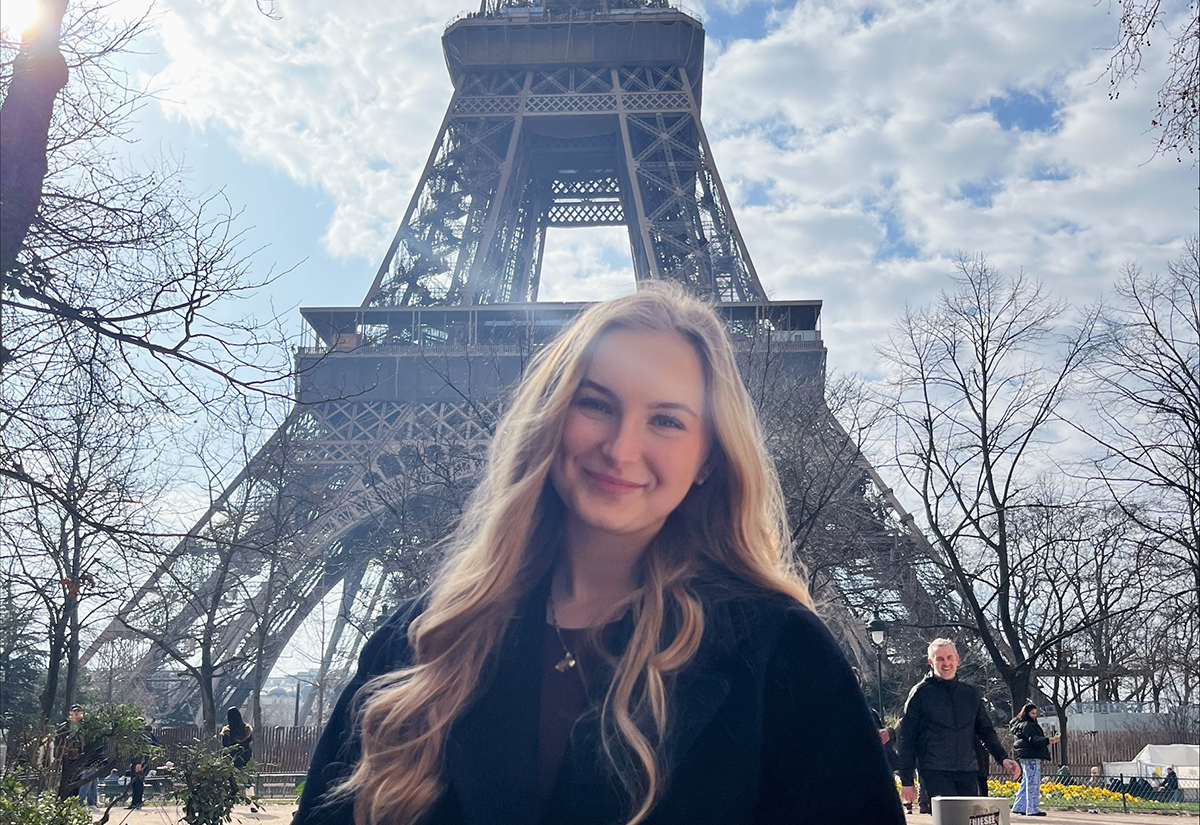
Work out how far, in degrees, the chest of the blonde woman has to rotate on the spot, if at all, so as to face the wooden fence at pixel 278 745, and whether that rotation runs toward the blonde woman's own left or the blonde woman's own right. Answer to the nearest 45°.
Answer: approximately 180°
